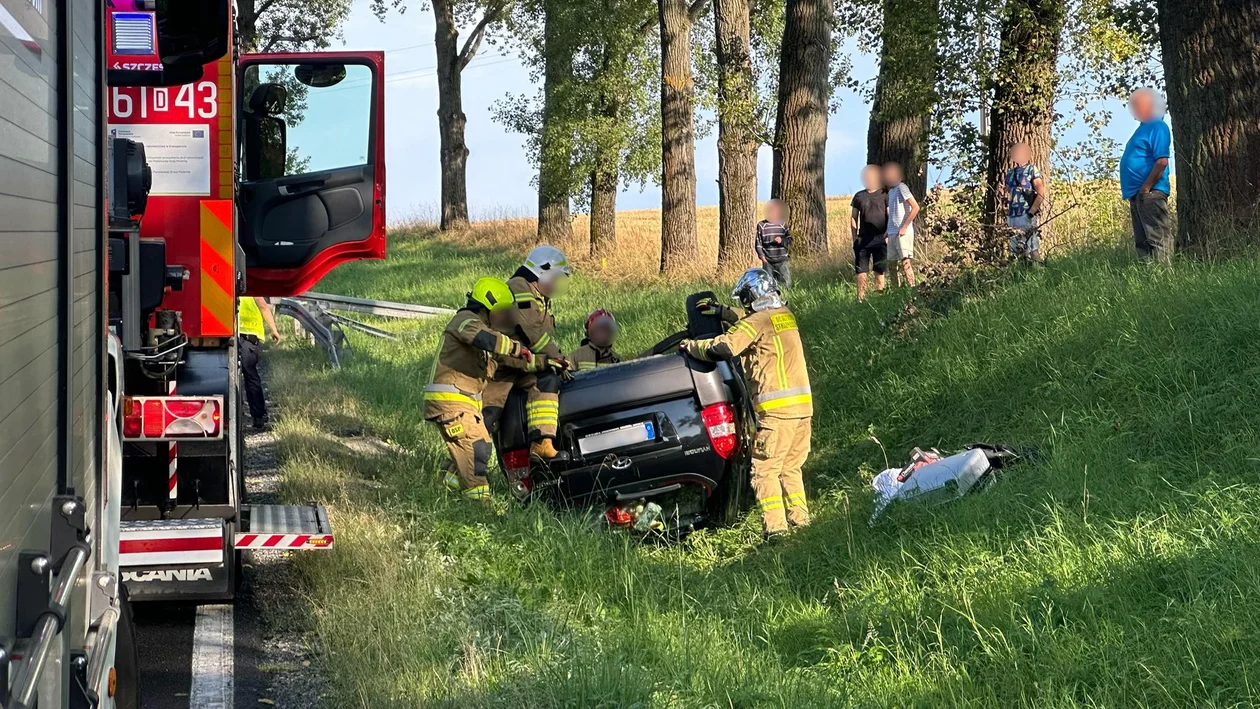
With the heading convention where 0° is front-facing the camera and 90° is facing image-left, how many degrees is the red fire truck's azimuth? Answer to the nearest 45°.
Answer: approximately 180°

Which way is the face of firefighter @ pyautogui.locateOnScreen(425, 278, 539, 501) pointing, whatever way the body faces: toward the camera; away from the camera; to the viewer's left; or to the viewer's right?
to the viewer's right

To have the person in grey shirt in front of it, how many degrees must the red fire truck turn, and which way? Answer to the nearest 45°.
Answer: approximately 45° to its right

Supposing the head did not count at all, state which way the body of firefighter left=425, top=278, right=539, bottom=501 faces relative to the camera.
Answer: to the viewer's right

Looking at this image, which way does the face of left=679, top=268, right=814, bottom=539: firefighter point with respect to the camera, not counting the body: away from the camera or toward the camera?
away from the camera

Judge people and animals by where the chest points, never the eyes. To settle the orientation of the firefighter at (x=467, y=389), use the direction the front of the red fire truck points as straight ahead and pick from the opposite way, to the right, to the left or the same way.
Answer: to the right

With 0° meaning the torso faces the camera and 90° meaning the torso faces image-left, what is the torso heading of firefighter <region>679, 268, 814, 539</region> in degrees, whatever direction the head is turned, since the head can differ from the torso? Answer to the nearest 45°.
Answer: approximately 135°

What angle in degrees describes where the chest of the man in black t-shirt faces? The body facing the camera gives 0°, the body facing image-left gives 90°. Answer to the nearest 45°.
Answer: approximately 0°
